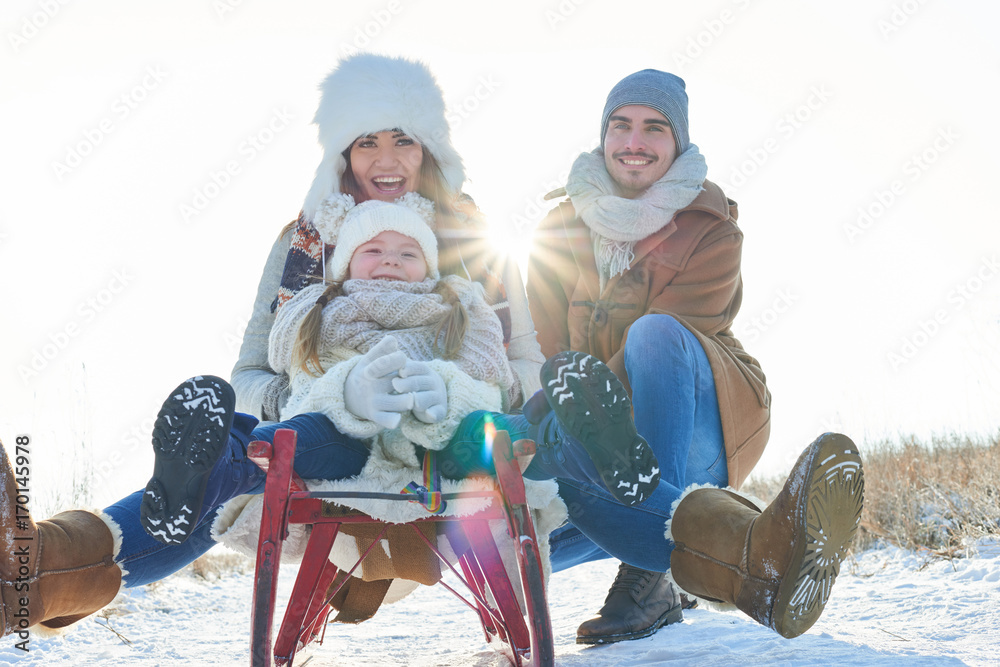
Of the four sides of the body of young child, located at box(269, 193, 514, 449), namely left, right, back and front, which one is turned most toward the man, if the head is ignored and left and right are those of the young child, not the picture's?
left

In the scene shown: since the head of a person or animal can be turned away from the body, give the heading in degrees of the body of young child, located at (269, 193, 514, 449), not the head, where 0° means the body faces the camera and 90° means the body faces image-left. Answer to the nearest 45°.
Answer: approximately 0°

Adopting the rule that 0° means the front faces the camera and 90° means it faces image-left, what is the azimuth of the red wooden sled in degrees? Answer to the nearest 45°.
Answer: approximately 0°

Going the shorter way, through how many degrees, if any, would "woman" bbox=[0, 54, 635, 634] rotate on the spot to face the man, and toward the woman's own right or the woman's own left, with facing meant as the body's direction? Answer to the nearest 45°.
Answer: approximately 90° to the woman's own left
